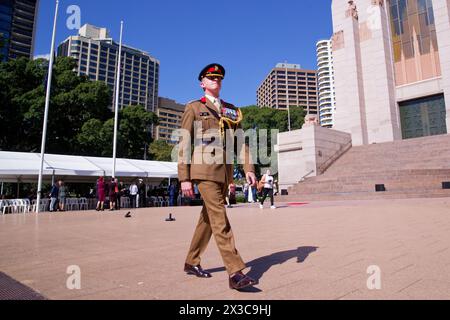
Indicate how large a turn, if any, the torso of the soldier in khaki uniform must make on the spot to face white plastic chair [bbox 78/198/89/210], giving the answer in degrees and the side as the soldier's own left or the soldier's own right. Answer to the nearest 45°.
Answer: approximately 180°

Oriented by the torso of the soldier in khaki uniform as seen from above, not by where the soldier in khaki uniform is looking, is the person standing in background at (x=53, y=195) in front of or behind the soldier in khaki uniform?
behind

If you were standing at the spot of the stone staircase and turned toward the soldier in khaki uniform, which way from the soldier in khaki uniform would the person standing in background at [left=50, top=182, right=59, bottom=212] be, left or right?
right

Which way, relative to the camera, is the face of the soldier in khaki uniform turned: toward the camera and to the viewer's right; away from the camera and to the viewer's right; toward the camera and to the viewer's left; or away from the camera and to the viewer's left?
toward the camera and to the viewer's right

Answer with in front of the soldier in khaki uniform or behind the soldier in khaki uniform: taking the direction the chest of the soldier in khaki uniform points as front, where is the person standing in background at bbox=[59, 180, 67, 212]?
behind
